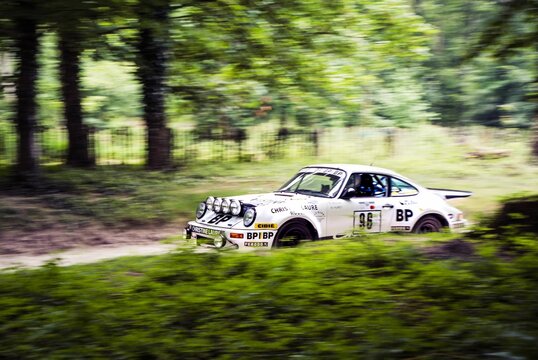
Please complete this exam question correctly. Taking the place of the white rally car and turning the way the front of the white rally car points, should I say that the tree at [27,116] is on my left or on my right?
on my right

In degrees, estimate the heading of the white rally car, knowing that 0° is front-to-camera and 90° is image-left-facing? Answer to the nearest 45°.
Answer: approximately 45°

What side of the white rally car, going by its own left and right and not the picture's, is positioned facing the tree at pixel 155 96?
right
